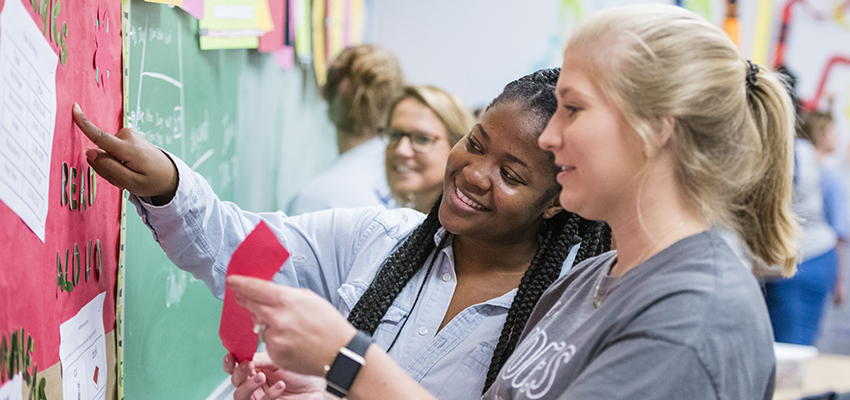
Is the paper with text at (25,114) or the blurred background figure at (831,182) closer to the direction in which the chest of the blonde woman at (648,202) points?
the paper with text

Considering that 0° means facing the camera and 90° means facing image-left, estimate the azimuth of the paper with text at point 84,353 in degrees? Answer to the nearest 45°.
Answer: approximately 315°

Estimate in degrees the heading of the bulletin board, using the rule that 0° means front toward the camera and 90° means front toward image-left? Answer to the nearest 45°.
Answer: approximately 315°

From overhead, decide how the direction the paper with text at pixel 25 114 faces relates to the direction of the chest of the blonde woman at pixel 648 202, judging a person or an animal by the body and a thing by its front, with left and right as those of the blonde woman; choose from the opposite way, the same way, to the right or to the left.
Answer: the opposite way

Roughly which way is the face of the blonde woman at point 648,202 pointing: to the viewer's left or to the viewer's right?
to the viewer's left

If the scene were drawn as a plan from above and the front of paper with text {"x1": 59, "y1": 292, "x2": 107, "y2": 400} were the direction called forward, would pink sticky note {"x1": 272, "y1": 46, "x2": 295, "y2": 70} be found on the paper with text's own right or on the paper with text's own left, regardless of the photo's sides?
on the paper with text's own left

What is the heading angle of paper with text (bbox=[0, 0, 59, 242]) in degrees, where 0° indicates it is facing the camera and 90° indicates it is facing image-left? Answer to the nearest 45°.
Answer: approximately 315°

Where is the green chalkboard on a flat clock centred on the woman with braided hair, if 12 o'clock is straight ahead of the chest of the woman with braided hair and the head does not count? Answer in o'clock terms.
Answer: The green chalkboard is roughly at 3 o'clock from the woman with braided hair.

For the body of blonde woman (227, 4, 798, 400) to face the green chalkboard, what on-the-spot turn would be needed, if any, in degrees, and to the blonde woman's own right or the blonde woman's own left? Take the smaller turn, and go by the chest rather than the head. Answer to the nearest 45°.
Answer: approximately 45° to the blonde woman's own right

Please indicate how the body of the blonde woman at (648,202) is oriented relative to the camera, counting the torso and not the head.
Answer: to the viewer's left
